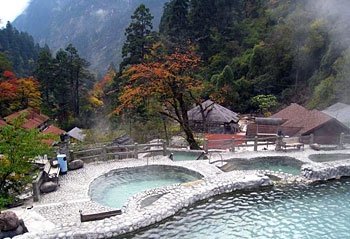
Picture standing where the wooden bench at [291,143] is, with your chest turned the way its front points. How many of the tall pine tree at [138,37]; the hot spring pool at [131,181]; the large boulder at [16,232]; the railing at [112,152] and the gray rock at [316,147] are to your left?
1

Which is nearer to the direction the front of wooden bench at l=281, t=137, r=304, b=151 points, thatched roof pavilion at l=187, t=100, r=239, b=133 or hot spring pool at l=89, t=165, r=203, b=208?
the hot spring pool

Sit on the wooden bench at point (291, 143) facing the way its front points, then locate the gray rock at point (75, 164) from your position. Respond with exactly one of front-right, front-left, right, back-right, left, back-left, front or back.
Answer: front-right

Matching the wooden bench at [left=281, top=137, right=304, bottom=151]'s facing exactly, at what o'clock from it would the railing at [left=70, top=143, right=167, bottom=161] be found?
The railing is roughly at 2 o'clock from the wooden bench.

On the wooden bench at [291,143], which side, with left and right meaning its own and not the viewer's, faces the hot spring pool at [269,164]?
front

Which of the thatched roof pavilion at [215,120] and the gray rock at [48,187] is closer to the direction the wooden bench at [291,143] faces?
the gray rock

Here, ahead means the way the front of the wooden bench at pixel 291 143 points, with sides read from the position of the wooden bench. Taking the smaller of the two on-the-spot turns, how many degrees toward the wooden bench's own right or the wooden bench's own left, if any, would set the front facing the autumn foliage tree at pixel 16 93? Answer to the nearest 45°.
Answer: approximately 90° to the wooden bench's own right

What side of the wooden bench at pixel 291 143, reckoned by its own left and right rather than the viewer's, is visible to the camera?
front

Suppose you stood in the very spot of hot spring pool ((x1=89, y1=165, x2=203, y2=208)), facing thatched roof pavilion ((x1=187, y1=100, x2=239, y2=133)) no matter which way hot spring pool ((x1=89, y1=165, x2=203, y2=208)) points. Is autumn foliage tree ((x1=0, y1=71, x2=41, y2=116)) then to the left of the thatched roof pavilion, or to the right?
left

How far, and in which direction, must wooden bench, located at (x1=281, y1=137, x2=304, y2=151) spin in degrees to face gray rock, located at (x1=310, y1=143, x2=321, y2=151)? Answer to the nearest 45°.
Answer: approximately 90° to its left

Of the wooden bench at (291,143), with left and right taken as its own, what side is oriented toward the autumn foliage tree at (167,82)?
right

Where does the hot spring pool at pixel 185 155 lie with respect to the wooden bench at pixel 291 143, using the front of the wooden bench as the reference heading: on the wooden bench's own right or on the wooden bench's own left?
on the wooden bench's own right

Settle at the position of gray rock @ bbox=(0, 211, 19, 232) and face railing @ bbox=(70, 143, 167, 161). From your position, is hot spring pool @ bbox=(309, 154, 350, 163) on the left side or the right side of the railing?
right

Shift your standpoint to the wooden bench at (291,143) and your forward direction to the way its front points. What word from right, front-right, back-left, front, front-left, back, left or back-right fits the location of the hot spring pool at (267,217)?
front

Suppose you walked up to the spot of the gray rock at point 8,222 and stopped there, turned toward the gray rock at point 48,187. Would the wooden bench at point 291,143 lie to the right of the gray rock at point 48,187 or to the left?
right

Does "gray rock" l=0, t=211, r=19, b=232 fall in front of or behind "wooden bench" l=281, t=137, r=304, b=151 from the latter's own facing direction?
in front

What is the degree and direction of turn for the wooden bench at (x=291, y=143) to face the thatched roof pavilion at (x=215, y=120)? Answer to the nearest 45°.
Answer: approximately 135° to its right
